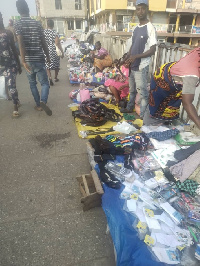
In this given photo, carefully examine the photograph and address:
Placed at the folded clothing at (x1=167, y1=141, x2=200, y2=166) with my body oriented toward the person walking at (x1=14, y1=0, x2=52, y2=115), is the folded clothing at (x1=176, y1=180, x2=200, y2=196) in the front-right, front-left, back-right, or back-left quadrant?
back-left

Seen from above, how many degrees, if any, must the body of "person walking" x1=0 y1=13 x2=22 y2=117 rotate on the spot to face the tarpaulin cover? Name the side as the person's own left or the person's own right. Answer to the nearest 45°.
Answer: approximately 135° to the person's own right

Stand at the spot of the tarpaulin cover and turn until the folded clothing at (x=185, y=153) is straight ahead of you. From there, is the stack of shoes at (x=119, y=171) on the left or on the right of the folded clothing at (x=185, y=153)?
left

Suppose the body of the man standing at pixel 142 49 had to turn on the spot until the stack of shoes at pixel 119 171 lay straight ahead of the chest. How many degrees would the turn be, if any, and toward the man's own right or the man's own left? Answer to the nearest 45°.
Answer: approximately 45° to the man's own left

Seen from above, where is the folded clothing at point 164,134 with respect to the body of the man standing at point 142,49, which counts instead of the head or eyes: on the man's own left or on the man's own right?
on the man's own left

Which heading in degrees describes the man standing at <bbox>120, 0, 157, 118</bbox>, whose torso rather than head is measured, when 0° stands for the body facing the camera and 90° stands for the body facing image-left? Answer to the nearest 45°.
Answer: approximately 45°
